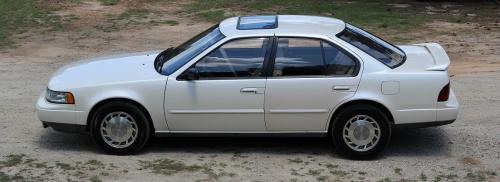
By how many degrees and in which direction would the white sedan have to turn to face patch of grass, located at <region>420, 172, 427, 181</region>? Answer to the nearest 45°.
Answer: approximately 180°

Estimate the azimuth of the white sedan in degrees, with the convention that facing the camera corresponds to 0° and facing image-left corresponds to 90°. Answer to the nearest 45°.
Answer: approximately 90°

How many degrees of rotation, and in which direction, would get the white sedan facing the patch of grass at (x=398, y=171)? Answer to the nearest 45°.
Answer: approximately 180°
